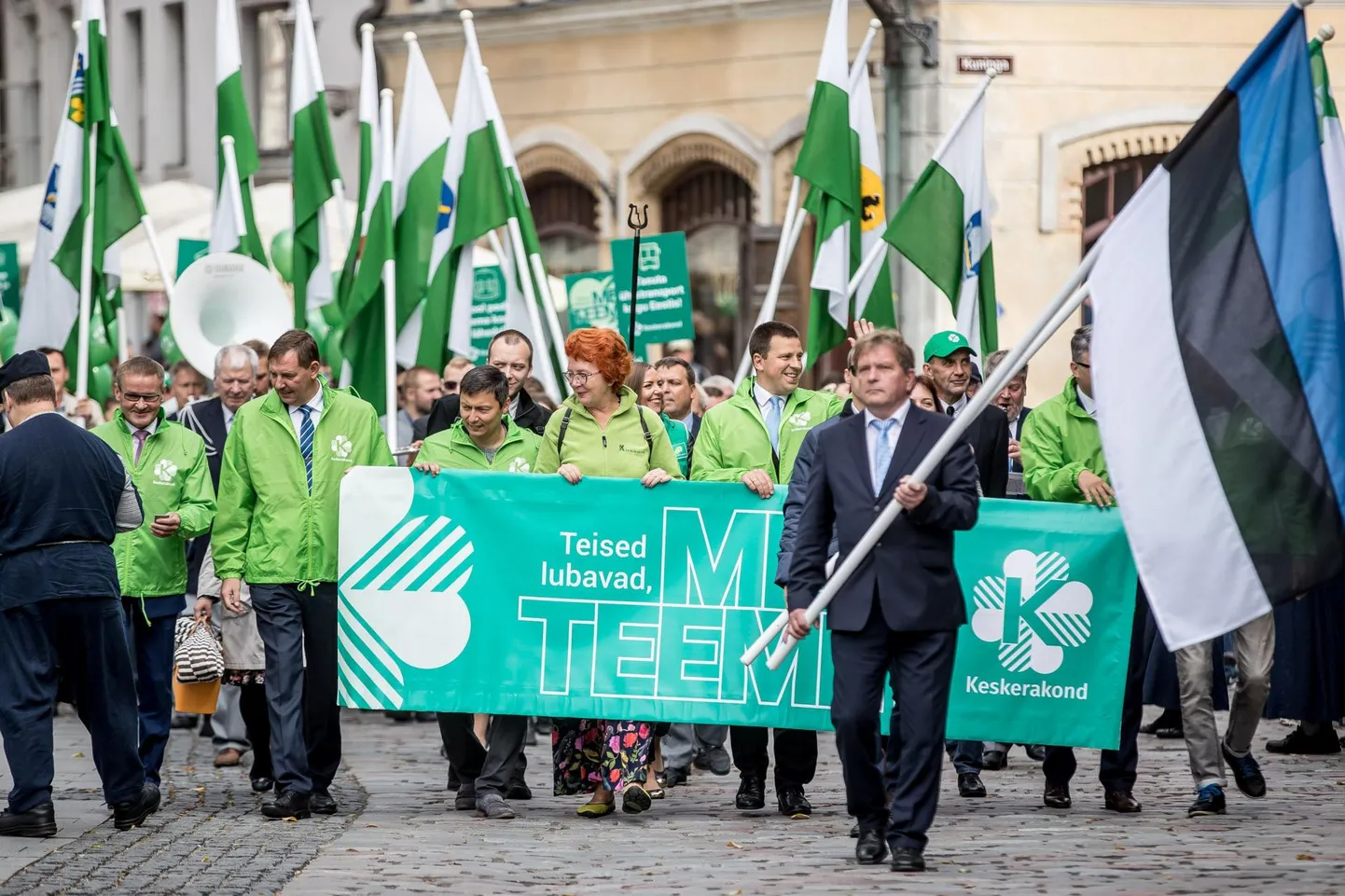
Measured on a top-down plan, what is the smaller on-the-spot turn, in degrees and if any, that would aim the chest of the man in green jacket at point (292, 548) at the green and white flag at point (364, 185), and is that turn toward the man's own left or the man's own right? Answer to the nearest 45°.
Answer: approximately 180°

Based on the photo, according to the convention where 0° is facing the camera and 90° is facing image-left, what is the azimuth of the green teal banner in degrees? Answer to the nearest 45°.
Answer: approximately 0°

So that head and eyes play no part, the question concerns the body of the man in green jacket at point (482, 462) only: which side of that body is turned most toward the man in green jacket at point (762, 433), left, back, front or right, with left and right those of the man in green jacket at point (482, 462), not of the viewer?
left

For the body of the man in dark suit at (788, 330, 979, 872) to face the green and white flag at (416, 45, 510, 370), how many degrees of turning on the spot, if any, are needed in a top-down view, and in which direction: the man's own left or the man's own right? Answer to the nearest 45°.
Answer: approximately 135° to the man's own right

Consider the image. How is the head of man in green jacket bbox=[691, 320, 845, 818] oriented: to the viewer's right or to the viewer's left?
to the viewer's right

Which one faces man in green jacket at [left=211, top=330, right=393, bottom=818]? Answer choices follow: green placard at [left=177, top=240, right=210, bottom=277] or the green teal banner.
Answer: the green placard
